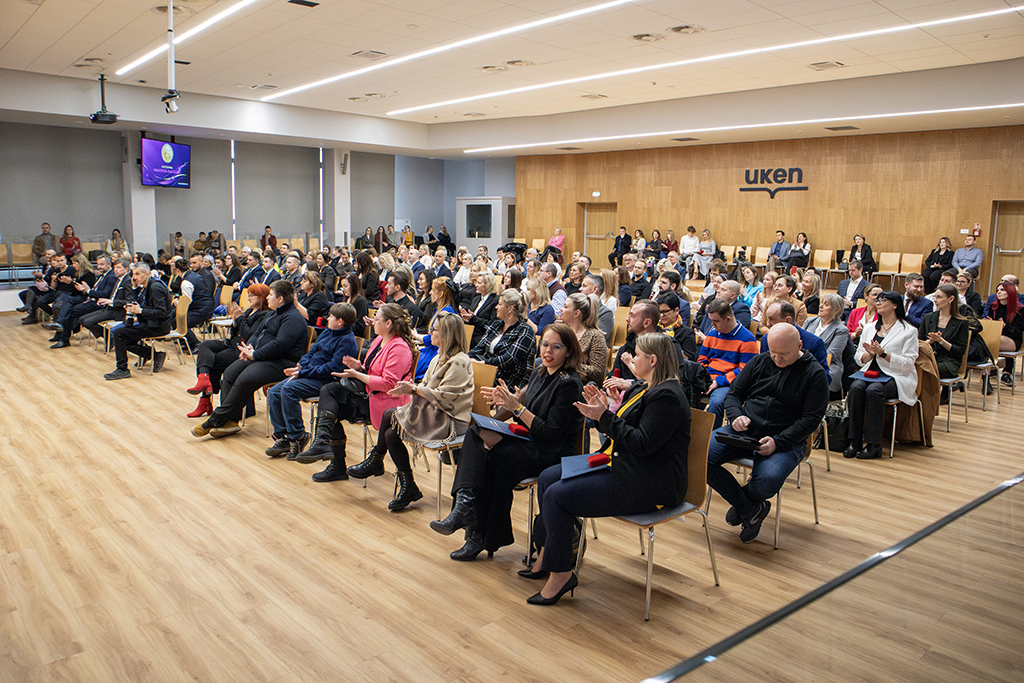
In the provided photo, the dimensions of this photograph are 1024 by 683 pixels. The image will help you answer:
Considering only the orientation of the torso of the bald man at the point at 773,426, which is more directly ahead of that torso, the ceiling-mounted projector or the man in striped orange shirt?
the ceiling-mounted projector

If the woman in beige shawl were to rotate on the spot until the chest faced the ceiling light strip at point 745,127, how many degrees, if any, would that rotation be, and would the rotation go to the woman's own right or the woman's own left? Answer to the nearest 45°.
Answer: approximately 135° to the woman's own right

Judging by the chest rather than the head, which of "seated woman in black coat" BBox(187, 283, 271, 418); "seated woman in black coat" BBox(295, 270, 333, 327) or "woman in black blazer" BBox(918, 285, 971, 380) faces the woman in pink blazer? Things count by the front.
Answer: the woman in black blazer

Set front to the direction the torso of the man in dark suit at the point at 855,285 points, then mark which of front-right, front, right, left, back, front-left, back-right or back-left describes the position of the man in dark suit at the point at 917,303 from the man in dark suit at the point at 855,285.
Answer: front-left

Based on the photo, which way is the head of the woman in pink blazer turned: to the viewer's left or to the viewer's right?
to the viewer's left

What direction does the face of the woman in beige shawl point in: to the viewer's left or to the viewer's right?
to the viewer's left

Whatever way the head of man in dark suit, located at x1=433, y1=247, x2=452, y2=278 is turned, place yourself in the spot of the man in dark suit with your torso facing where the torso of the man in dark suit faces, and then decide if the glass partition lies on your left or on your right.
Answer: on your left

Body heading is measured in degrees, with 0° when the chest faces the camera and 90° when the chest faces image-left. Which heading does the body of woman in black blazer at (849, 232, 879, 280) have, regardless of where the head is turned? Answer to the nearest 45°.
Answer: approximately 45°

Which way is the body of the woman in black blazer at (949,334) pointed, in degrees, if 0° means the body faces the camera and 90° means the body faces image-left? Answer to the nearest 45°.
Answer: approximately 45°

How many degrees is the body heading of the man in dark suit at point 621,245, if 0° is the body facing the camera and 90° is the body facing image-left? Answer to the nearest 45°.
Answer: approximately 45°

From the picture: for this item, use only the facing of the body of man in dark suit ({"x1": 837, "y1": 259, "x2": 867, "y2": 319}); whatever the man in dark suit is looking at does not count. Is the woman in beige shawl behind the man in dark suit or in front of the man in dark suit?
in front

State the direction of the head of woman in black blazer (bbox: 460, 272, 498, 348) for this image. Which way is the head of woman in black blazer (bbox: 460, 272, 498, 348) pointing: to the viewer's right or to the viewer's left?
to the viewer's left

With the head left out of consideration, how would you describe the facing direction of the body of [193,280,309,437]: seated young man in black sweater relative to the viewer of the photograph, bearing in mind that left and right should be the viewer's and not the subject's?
facing to the left of the viewer

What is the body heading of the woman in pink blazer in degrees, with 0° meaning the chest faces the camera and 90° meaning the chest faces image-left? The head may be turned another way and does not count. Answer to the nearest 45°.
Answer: approximately 90°

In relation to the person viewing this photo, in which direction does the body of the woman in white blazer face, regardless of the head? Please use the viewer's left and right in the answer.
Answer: facing the viewer and to the left of the viewer

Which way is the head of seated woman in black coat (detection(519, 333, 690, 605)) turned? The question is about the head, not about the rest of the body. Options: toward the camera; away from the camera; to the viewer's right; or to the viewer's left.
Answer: to the viewer's left

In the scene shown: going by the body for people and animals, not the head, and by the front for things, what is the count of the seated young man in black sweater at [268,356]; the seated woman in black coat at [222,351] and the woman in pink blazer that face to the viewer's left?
3

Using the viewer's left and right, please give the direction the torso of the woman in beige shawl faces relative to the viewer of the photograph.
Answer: facing to the left of the viewer

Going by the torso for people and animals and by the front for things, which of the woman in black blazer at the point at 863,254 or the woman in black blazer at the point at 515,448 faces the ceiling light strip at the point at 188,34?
the woman in black blazer at the point at 863,254
